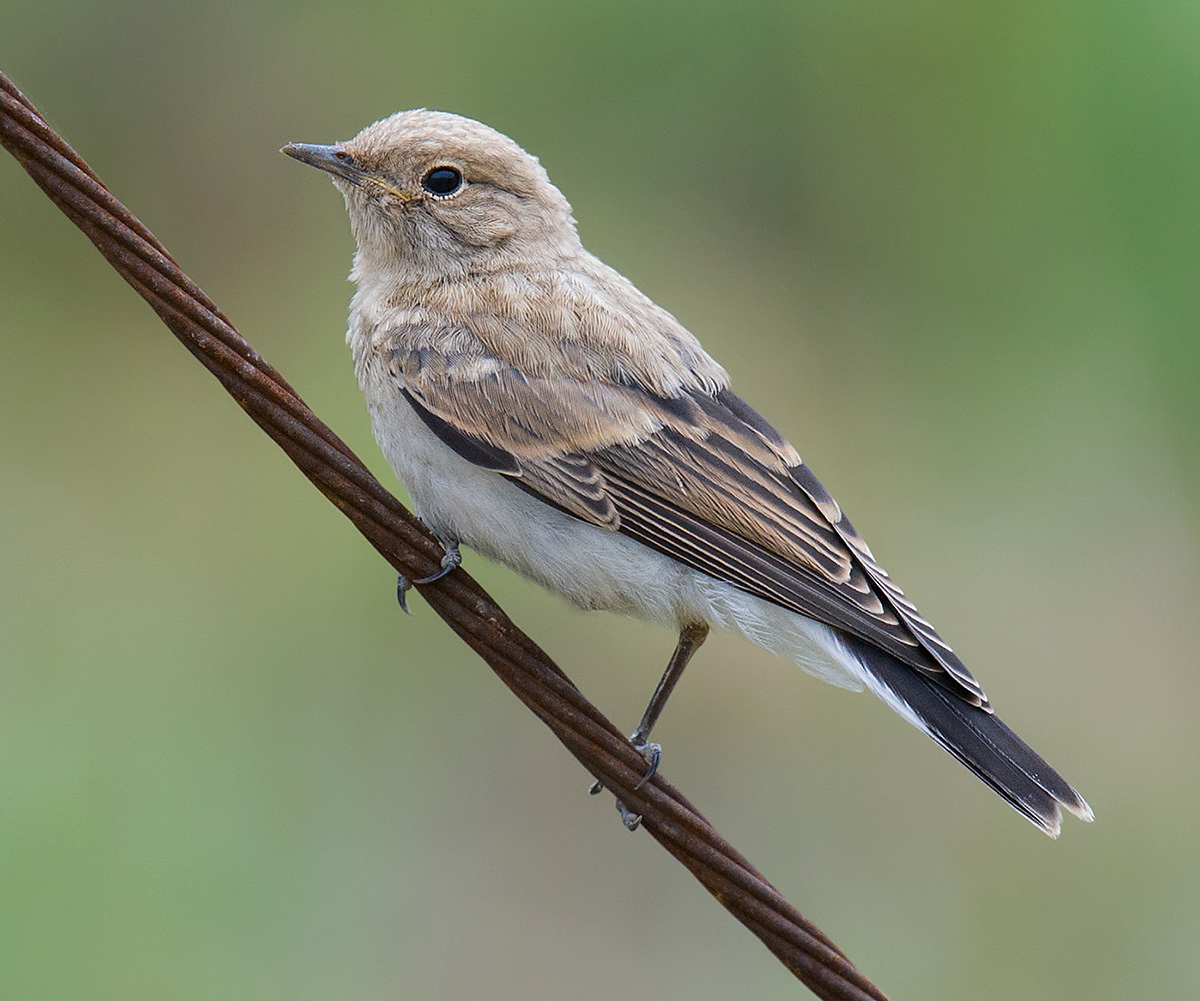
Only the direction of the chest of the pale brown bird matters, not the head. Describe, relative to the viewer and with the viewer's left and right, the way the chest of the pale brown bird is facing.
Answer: facing to the left of the viewer
